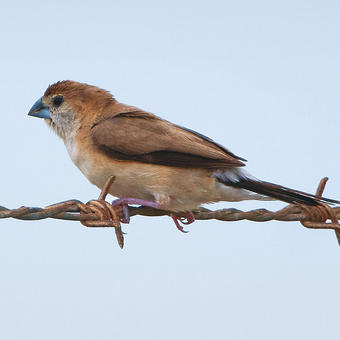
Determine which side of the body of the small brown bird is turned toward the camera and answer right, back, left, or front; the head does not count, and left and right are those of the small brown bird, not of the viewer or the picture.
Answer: left
